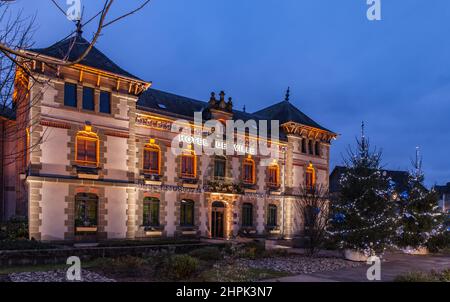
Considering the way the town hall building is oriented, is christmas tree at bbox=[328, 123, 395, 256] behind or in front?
in front

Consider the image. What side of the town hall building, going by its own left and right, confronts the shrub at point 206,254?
front

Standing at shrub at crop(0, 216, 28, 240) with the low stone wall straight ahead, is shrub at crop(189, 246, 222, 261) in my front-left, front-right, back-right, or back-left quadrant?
front-left

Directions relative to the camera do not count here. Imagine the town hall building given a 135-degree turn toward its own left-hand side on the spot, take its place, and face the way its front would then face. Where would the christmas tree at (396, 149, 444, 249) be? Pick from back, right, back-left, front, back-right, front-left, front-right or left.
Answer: right

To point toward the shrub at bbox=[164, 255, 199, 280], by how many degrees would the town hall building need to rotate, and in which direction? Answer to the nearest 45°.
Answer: approximately 45° to its right

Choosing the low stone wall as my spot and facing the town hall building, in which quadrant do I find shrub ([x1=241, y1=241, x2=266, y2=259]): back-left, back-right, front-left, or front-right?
front-right

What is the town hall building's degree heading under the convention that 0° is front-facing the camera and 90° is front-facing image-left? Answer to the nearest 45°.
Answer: approximately 315°

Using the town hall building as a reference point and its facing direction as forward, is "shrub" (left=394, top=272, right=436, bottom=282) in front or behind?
in front
